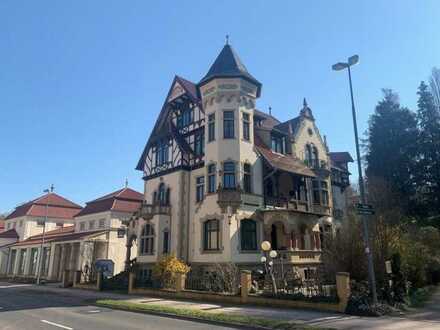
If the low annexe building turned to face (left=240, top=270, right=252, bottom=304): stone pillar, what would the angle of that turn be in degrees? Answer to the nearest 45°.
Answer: approximately 45° to its left

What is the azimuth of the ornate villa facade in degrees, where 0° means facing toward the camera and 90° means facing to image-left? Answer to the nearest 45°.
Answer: approximately 315°

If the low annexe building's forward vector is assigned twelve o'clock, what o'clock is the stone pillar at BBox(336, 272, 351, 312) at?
The stone pillar is roughly at 10 o'clock from the low annexe building.

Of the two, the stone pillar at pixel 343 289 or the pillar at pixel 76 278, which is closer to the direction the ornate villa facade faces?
the stone pillar

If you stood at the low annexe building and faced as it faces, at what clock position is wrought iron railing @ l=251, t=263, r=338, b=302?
The wrought iron railing is roughly at 10 o'clock from the low annexe building.

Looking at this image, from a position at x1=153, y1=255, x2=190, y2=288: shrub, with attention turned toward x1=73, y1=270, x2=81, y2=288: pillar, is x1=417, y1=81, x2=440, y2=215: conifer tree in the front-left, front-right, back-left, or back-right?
back-right

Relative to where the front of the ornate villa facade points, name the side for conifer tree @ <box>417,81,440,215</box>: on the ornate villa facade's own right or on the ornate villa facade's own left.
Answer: on the ornate villa facade's own left

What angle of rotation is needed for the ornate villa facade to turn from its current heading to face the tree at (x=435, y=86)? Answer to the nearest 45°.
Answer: approximately 90° to its left

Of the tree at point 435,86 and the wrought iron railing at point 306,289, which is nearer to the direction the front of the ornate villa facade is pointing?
the wrought iron railing
